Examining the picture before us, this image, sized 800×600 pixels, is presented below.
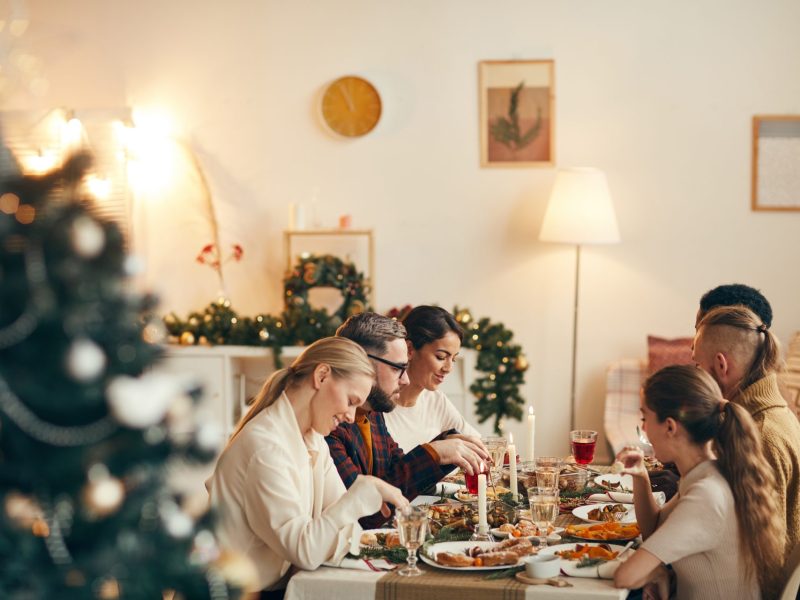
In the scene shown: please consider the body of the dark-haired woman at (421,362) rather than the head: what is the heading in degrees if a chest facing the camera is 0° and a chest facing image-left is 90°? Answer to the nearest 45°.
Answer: approximately 315°

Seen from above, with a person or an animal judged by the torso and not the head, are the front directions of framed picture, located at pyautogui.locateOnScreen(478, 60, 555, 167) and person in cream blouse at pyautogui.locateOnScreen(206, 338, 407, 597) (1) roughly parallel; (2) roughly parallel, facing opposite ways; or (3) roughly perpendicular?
roughly perpendicular

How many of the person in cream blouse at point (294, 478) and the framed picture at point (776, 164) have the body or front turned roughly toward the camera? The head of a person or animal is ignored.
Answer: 1

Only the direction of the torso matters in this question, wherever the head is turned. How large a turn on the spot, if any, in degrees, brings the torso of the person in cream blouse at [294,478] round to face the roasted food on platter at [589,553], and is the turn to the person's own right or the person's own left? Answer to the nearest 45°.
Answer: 0° — they already face it

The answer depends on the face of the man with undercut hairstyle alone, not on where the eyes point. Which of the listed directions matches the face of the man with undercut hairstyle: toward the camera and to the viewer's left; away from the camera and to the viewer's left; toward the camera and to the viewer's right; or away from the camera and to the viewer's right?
away from the camera and to the viewer's left

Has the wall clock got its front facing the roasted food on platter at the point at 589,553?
yes

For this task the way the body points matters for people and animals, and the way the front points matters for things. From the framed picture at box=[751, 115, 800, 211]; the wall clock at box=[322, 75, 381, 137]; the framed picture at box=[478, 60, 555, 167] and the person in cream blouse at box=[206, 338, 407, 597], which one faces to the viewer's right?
the person in cream blouse

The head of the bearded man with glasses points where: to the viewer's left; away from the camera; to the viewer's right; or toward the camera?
to the viewer's right

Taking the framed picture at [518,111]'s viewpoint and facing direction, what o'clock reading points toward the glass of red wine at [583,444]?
The glass of red wine is roughly at 12 o'clock from the framed picture.

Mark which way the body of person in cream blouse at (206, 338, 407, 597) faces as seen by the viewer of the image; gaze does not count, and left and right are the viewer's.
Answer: facing to the right of the viewer

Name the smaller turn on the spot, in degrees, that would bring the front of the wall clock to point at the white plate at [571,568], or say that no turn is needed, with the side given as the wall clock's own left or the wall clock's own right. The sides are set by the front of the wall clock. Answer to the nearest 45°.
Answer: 0° — it already faces it

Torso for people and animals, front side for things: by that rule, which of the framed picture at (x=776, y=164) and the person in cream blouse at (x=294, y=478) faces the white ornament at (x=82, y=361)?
the framed picture

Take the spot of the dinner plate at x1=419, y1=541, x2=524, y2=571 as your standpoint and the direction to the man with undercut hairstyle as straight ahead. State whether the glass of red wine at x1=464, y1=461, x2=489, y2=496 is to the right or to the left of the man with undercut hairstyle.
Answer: left

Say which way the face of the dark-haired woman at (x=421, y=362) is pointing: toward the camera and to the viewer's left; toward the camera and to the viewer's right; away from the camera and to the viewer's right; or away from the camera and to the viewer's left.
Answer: toward the camera and to the viewer's right
